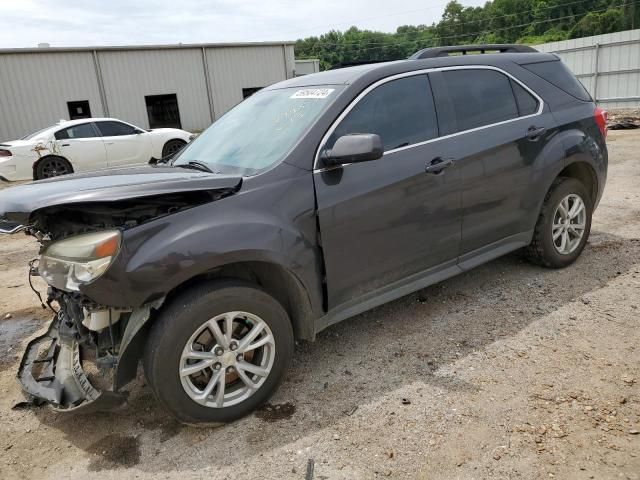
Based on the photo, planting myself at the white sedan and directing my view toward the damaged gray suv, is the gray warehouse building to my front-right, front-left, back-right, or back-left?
back-left

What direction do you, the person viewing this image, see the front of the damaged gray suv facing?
facing the viewer and to the left of the viewer

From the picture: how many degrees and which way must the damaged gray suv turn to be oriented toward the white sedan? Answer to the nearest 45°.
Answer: approximately 90° to its right

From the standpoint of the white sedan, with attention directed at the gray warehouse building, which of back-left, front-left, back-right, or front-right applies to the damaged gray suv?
back-right

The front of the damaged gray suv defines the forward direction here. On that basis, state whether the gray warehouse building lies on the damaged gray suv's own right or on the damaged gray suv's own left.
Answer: on the damaged gray suv's own right
